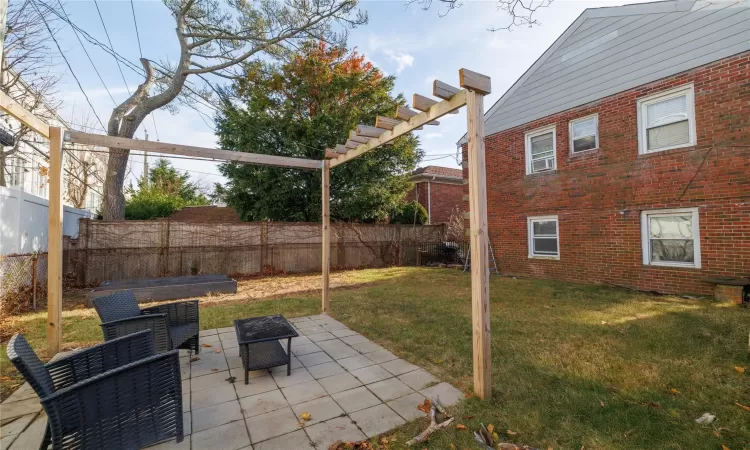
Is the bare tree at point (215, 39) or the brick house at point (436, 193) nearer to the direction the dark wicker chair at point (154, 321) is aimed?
the brick house

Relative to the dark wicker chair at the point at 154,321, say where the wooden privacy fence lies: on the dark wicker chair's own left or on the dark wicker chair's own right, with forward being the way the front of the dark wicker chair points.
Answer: on the dark wicker chair's own left

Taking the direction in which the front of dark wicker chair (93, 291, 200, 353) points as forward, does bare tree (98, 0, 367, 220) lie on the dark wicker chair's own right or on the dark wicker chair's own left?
on the dark wicker chair's own left

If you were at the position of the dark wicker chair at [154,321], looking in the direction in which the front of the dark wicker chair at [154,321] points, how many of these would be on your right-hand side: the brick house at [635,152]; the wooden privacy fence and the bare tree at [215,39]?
0

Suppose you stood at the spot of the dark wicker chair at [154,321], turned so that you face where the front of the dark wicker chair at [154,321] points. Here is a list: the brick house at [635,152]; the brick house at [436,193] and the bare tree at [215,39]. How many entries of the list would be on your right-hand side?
0

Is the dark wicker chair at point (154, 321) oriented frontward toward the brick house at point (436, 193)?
no

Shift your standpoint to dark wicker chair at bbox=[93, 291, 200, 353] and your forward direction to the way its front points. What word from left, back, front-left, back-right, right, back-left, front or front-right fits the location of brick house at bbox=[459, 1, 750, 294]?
front-left

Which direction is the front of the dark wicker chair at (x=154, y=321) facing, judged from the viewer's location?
facing the viewer and to the right of the viewer

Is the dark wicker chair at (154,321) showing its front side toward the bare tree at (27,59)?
no

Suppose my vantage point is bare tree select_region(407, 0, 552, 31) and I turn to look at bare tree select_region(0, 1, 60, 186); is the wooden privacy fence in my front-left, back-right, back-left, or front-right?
front-right

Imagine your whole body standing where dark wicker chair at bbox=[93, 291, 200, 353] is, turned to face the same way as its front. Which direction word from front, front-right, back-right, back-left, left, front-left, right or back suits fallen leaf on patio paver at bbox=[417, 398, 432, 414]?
front

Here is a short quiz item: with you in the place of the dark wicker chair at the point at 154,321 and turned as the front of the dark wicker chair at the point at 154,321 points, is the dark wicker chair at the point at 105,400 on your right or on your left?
on your right
